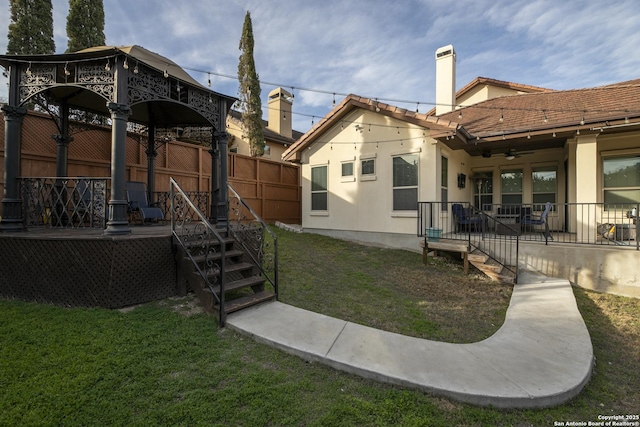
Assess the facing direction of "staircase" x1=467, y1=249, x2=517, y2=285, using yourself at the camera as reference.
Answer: facing the viewer and to the right of the viewer

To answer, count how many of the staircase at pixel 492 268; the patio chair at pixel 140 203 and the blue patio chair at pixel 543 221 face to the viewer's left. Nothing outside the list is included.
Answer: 1

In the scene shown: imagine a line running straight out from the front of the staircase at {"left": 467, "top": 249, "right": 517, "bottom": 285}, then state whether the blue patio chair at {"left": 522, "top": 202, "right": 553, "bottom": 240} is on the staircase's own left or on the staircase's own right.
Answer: on the staircase's own left

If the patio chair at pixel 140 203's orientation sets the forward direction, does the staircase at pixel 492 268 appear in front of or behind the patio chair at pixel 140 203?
in front

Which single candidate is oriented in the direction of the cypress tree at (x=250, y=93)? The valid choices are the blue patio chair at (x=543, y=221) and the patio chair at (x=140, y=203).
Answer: the blue patio chair

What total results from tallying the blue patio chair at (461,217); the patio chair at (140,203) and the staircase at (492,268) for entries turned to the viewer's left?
0

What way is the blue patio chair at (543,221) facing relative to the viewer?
to the viewer's left

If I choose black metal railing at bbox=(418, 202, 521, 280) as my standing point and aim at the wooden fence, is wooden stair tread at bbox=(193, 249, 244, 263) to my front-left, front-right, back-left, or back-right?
front-left

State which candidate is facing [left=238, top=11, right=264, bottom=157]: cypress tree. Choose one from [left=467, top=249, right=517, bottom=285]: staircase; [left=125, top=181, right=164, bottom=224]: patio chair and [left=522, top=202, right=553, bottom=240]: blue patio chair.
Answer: the blue patio chair

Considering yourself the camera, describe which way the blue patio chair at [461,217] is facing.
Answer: facing to the right of the viewer

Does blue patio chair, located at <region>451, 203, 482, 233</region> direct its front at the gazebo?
no

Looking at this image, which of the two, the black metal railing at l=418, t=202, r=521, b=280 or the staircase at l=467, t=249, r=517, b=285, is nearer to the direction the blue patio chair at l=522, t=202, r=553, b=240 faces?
the black metal railing

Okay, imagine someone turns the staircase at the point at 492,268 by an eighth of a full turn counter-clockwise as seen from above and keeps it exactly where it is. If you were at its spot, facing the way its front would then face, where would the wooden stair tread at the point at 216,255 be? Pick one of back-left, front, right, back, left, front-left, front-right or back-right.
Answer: back-right

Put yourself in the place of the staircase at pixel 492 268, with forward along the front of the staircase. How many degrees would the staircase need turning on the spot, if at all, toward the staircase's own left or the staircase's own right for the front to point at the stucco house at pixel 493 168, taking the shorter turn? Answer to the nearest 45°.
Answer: approximately 135° to the staircase's own left
